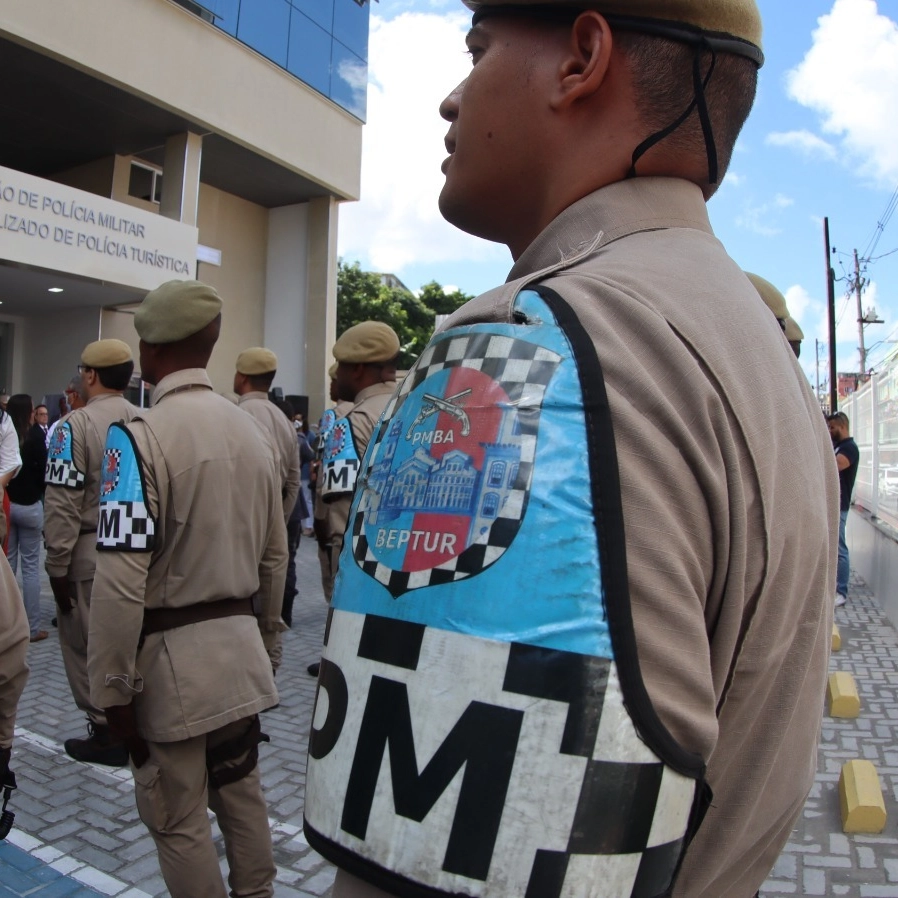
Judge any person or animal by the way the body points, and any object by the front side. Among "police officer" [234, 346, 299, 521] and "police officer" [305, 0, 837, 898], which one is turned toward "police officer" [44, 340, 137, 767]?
"police officer" [305, 0, 837, 898]

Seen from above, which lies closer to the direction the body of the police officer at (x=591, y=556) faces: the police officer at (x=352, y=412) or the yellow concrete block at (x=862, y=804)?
the police officer

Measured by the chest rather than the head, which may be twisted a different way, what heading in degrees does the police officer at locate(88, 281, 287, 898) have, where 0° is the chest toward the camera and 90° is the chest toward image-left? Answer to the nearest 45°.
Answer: approximately 135°

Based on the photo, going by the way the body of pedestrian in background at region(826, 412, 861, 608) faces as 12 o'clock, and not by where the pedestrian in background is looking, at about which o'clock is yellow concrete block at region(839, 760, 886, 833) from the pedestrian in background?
The yellow concrete block is roughly at 9 o'clock from the pedestrian in background.

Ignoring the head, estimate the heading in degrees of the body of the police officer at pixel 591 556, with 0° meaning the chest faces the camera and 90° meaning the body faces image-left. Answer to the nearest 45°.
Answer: approximately 135°

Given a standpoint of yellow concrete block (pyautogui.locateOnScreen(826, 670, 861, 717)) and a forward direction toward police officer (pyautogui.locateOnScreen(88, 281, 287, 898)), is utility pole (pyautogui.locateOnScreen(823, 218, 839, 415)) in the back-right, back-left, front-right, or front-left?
back-right

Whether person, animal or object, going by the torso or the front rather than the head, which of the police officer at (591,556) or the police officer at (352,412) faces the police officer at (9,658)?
the police officer at (591,556)

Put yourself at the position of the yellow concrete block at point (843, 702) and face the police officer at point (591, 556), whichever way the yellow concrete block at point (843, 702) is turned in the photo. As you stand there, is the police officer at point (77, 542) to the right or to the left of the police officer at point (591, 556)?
right

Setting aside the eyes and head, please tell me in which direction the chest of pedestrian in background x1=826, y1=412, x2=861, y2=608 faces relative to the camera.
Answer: to the viewer's left

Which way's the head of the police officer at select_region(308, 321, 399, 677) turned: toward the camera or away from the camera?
away from the camera

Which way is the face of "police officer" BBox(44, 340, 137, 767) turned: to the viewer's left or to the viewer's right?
to the viewer's left
